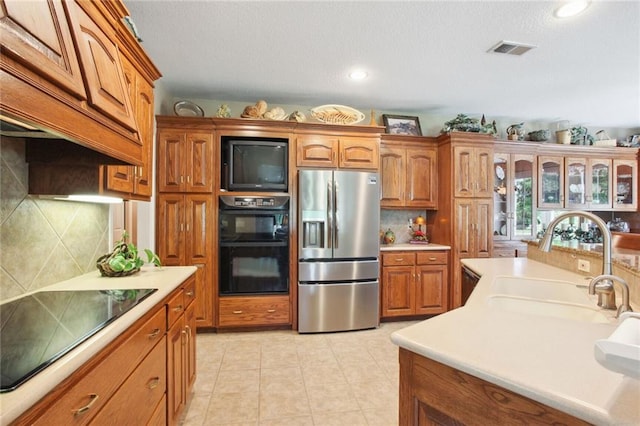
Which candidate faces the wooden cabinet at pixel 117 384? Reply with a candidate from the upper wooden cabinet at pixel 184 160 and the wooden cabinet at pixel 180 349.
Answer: the upper wooden cabinet

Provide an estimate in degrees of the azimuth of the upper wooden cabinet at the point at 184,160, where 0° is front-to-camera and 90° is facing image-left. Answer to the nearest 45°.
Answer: approximately 0°

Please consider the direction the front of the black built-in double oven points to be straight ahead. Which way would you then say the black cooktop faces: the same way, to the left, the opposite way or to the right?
to the left

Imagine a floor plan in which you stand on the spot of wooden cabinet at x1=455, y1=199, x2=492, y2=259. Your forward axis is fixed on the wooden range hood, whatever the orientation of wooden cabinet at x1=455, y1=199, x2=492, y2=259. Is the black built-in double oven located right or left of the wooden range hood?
right

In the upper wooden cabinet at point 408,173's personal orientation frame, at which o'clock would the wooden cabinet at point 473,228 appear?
The wooden cabinet is roughly at 9 o'clock from the upper wooden cabinet.

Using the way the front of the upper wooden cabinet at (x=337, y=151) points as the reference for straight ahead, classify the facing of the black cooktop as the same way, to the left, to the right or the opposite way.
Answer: to the left

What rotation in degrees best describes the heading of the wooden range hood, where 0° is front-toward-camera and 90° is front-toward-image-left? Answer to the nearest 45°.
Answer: approximately 315°
